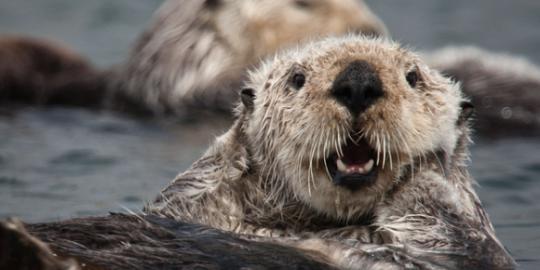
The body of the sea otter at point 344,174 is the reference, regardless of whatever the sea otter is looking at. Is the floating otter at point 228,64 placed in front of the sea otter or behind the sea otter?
behind
